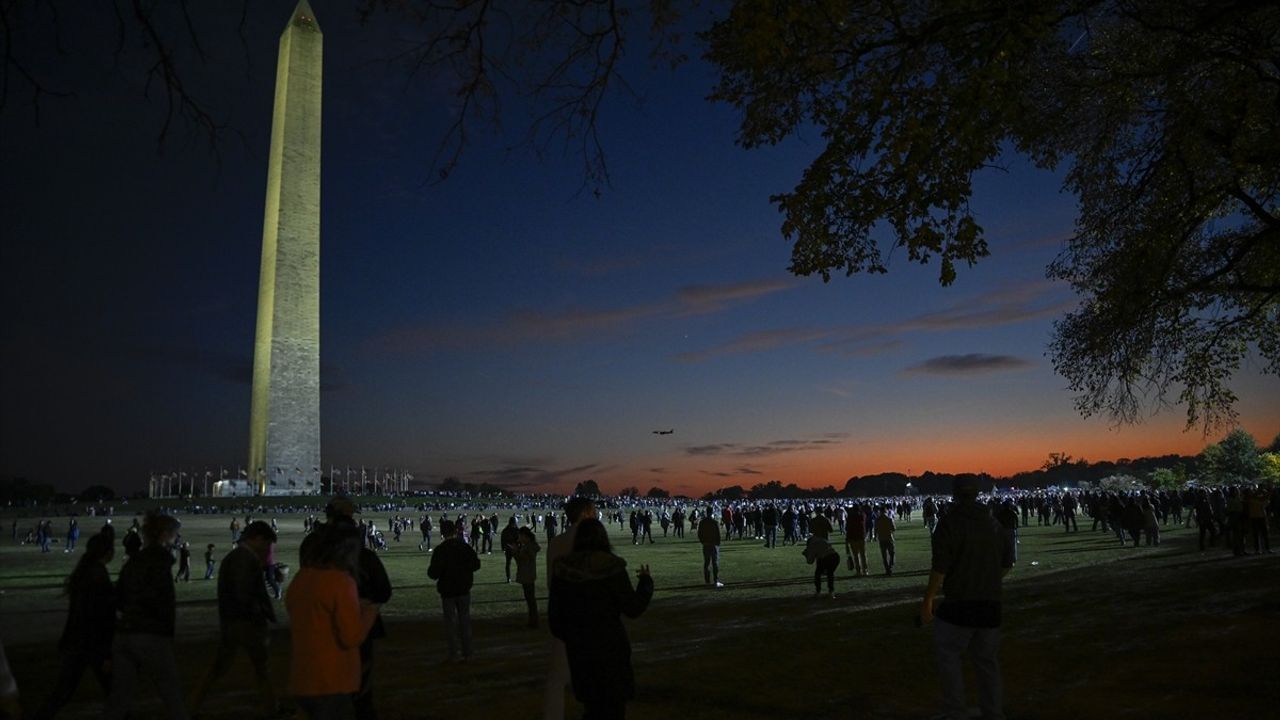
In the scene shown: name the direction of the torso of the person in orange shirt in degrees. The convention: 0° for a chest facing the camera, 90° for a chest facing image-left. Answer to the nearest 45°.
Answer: approximately 225°

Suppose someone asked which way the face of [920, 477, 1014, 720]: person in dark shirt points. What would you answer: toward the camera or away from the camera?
away from the camera

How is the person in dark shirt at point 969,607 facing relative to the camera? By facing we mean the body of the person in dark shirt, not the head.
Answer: away from the camera

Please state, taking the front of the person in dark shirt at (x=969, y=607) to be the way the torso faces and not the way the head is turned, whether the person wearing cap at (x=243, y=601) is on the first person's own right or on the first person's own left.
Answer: on the first person's own left

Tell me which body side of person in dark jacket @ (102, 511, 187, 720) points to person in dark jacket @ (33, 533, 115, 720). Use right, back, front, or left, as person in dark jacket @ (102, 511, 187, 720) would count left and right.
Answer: left

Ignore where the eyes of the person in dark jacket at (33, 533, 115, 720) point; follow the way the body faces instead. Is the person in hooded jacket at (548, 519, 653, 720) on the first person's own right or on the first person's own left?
on the first person's own right

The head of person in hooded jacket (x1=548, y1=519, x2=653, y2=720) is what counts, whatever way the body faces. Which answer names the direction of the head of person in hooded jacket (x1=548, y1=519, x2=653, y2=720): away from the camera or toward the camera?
away from the camera
